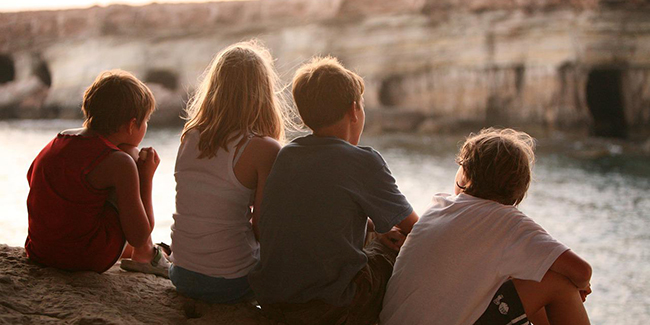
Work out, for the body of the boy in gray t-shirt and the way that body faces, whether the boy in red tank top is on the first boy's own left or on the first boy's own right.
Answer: on the first boy's own left

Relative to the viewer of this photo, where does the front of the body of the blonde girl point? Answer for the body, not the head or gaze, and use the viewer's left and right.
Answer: facing away from the viewer and to the right of the viewer

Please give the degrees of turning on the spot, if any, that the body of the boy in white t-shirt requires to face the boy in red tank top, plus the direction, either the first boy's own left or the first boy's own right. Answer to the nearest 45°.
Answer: approximately 135° to the first boy's own left

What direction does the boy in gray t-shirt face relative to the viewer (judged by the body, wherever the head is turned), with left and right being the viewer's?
facing away from the viewer and to the right of the viewer

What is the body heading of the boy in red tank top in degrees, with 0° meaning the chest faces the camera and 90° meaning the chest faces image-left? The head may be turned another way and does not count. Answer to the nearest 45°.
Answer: approximately 225°

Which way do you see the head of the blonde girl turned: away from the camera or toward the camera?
away from the camera

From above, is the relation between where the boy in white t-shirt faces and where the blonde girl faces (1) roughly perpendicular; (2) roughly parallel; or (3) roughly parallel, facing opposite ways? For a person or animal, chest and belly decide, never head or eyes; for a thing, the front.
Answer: roughly parallel

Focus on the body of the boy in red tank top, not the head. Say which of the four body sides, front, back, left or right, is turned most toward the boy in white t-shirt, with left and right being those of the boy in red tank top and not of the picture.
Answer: right

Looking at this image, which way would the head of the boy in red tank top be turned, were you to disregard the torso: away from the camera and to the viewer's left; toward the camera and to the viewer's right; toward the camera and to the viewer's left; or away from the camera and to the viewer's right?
away from the camera and to the viewer's right

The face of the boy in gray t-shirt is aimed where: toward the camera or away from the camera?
away from the camera

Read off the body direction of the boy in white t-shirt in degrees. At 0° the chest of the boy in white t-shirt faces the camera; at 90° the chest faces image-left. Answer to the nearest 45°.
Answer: approximately 225°

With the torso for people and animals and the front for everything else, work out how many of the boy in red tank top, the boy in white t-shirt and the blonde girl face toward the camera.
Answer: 0

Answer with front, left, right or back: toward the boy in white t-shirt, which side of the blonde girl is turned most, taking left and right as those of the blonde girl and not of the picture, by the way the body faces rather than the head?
right

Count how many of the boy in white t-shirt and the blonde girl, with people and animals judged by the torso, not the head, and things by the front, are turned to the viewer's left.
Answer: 0
